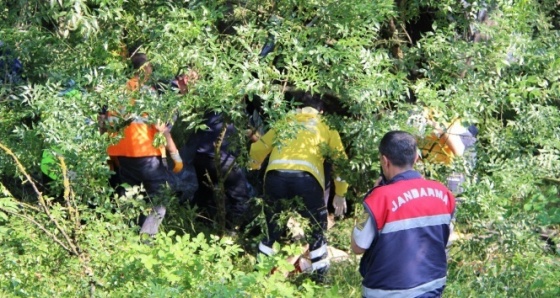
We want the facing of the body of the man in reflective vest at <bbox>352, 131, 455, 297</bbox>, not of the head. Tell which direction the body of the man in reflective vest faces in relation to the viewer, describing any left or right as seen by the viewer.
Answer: facing away from the viewer and to the left of the viewer

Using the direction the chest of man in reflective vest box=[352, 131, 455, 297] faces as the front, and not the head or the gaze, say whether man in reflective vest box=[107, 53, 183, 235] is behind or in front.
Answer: in front

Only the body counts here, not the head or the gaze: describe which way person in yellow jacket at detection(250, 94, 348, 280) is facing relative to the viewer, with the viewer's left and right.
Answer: facing away from the viewer

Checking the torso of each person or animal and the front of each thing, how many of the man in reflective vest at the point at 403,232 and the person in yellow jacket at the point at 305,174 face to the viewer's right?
0

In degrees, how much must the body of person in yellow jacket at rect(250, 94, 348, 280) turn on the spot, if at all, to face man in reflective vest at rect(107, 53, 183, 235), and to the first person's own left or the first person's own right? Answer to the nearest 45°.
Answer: approximately 90° to the first person's own left

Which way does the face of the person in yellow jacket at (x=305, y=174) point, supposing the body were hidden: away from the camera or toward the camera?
away from the camera
